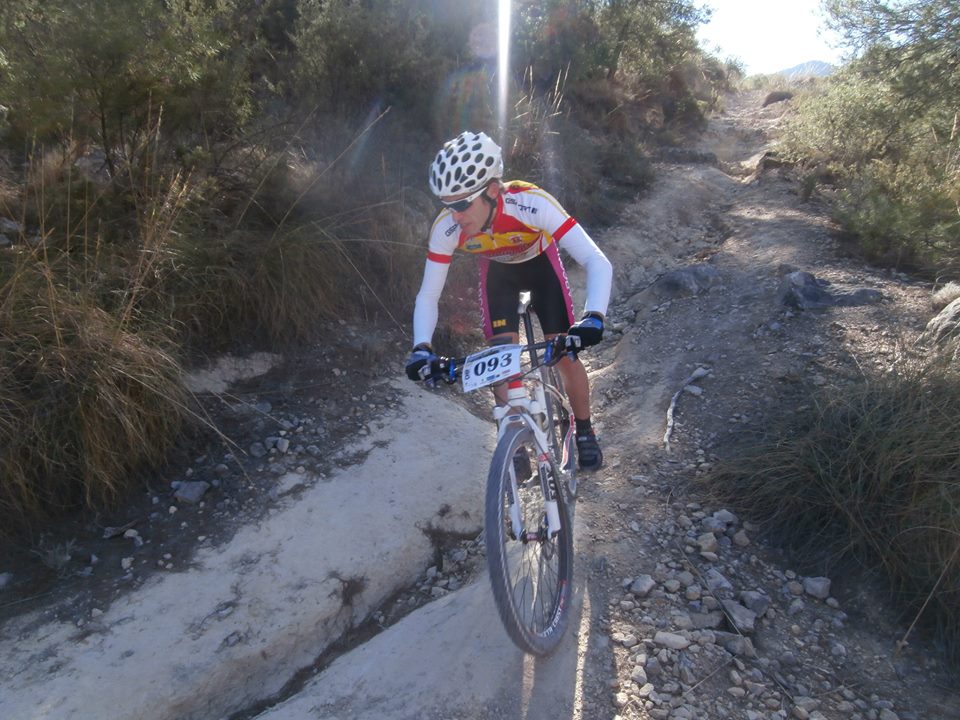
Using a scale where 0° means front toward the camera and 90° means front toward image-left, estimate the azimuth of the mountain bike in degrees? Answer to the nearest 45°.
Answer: approximately 0°

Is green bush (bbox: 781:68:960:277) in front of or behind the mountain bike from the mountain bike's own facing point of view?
behind

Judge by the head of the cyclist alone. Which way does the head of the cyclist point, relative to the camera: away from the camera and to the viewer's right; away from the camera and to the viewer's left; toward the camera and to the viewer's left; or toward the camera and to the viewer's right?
toward the camera and to the viewer's left
